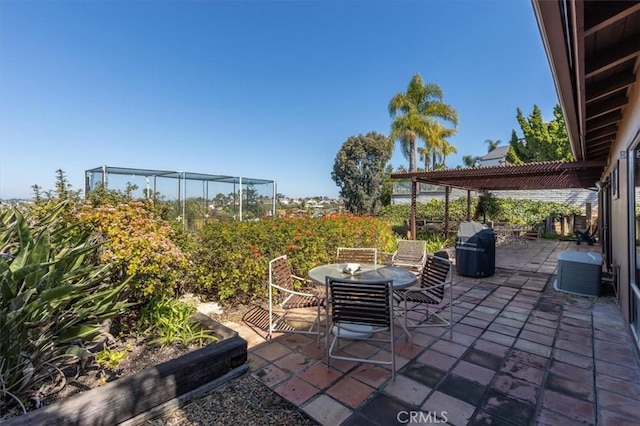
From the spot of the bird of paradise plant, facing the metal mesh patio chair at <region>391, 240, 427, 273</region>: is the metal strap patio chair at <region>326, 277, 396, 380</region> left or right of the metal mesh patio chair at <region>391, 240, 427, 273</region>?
right

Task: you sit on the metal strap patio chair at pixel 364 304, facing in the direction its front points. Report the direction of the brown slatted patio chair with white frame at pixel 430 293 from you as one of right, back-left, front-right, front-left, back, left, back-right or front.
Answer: front-right

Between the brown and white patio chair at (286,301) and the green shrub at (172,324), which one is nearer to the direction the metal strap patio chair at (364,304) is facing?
the brown and white patio chair

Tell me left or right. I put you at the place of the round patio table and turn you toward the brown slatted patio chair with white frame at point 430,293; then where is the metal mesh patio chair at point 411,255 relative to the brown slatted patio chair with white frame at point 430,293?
left

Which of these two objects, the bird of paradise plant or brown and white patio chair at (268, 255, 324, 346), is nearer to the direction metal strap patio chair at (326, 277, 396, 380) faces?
the brown and white patio chair

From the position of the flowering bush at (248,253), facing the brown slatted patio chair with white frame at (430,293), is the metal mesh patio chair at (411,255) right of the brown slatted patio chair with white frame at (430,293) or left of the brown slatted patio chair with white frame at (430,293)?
left

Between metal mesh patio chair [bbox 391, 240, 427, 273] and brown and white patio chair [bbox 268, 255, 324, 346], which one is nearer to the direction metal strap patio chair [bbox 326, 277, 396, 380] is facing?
the metal mesh patio chair

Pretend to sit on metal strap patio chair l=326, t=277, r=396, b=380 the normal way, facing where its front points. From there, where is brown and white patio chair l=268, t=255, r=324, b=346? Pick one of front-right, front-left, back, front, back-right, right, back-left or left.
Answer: front-left

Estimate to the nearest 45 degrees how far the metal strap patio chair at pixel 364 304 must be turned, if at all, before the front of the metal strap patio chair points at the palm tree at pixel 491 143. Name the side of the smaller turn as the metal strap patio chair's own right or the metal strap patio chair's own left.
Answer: approximately 45° to the metal strap patio chair's own right

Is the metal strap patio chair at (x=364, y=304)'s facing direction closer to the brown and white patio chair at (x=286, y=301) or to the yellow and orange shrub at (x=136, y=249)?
the brown and white patio chair

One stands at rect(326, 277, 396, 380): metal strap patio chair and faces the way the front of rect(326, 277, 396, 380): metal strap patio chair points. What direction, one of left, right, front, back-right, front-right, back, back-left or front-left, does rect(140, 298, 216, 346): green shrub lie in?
left

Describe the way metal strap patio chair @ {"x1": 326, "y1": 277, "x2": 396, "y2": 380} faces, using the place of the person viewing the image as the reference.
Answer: facing away from the viewer

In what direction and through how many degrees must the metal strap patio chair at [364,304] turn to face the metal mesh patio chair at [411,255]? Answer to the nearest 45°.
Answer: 0° — it already faces it

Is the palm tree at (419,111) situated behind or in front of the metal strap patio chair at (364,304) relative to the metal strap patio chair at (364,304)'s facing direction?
in front

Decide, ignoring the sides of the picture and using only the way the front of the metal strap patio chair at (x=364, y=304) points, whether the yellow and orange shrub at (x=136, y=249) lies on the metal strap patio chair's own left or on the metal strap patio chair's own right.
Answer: on the metal strap patio chair's own left

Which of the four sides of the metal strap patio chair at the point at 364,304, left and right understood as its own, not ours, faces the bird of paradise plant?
left

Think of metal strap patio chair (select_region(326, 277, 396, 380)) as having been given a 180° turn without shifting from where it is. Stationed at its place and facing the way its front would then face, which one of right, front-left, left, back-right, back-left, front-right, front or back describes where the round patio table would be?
back
